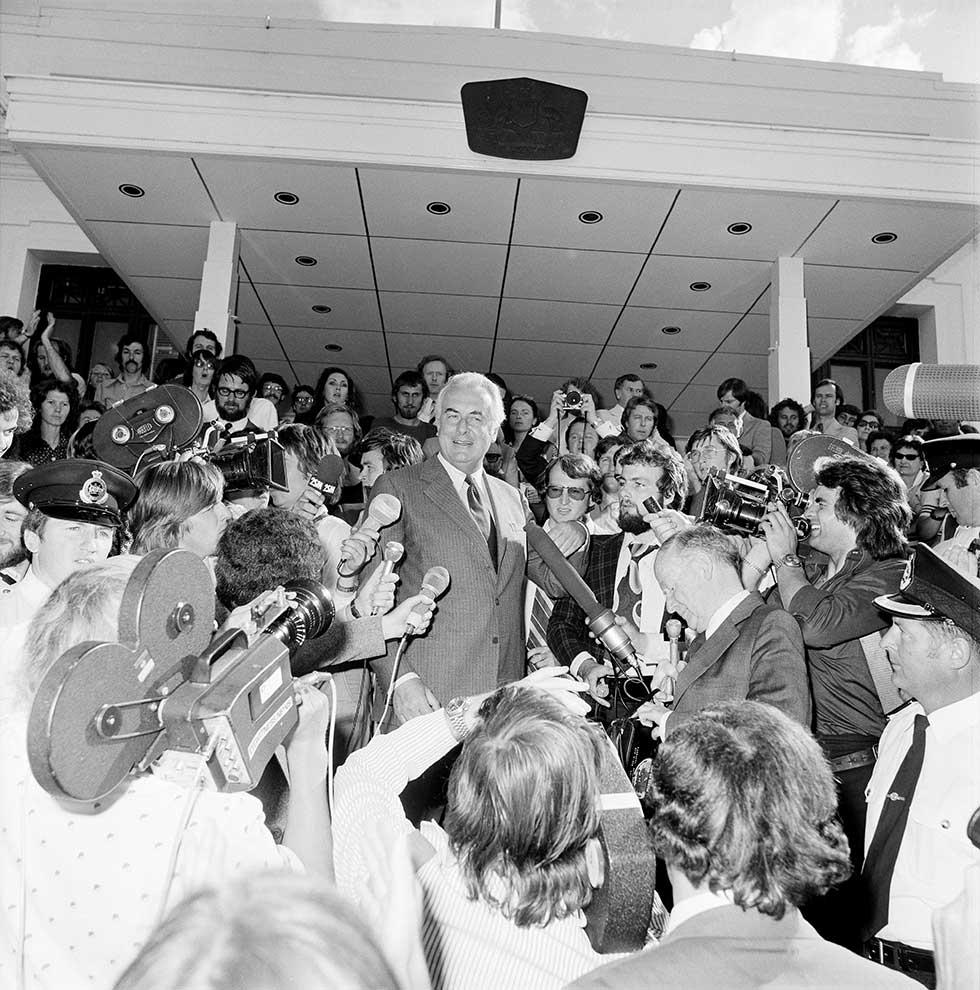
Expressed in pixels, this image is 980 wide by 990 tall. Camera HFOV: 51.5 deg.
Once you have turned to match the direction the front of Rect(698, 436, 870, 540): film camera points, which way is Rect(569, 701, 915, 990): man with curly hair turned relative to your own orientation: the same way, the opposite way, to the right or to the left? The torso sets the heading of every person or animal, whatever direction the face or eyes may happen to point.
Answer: to the right

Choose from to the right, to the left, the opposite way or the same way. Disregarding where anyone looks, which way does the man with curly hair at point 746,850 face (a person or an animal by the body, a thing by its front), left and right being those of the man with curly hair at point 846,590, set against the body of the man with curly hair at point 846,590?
to the right

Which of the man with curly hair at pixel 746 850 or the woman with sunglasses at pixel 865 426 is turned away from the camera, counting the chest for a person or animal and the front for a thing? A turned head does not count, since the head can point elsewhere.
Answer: the man with curly hair

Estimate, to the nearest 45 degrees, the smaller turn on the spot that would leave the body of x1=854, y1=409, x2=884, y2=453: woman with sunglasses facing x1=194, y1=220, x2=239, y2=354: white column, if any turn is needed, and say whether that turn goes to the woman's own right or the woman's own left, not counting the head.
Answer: approximately 45° to the woman's own right

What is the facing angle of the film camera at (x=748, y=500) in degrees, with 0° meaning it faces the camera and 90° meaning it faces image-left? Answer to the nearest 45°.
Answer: approximately 90°

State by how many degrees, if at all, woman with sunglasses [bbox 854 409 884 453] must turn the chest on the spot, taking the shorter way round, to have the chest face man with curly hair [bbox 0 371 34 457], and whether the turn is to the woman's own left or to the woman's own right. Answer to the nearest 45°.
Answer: approximately 45° to the woman's own right

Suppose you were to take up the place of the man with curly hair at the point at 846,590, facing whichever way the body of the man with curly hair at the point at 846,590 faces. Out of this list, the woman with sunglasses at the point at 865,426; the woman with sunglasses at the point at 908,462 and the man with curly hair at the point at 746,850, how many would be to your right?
2

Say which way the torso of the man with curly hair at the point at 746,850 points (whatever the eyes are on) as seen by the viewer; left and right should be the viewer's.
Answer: facing away from the viewer

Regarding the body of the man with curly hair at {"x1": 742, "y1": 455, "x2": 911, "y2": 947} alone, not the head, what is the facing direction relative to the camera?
to the viewer's left

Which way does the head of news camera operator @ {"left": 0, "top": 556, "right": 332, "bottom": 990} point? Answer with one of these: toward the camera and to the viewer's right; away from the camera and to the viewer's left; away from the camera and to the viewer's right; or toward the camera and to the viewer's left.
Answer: away from the camera and to the viewer's right

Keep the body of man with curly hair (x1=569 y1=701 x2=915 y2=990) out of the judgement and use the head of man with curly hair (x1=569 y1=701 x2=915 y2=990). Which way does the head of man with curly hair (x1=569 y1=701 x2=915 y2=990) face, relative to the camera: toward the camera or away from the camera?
away from the camera

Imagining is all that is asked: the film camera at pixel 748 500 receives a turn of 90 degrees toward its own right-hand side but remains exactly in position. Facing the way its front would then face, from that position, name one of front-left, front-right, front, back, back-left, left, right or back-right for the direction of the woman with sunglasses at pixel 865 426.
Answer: front

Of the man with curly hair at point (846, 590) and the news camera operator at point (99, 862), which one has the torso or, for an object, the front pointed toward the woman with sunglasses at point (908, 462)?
the news camera operator
